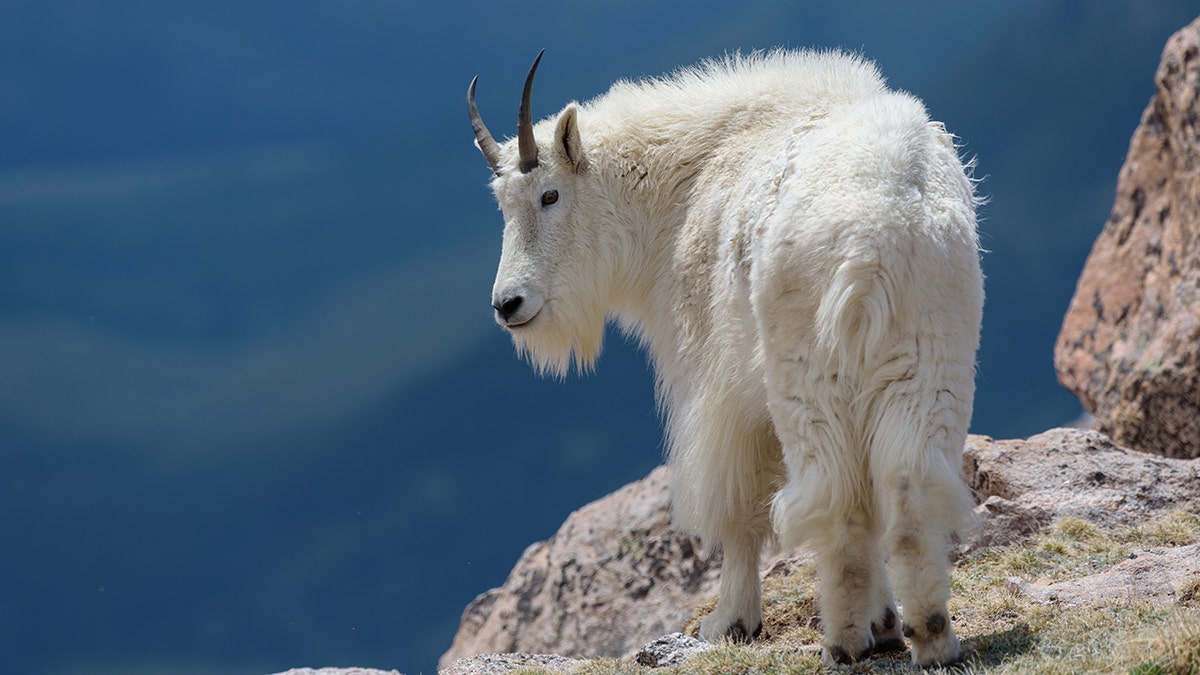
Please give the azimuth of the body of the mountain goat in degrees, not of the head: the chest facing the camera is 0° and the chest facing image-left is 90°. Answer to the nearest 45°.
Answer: approximately 135°

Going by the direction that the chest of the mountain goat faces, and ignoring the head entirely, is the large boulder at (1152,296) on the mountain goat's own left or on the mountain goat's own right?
on the mountain goat's own right

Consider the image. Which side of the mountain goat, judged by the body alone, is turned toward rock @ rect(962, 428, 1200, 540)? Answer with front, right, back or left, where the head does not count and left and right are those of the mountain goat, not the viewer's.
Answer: right

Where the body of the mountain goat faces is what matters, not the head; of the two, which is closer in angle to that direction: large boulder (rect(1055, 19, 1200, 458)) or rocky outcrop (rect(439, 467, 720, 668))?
the rocky outcrop

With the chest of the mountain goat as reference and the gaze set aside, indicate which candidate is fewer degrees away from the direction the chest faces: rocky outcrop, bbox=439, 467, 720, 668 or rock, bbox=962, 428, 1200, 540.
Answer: the rocky outcrop

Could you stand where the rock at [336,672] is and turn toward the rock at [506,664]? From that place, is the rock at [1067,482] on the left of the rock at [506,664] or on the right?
left

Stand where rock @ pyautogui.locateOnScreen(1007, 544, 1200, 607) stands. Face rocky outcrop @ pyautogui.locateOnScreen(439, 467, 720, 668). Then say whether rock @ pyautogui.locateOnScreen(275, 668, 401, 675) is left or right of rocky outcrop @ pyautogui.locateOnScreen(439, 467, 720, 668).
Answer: left

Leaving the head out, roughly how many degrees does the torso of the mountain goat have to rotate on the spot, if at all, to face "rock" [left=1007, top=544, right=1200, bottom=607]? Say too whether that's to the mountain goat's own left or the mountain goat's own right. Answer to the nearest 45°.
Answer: approximately 90° to the mountain goat's own right
